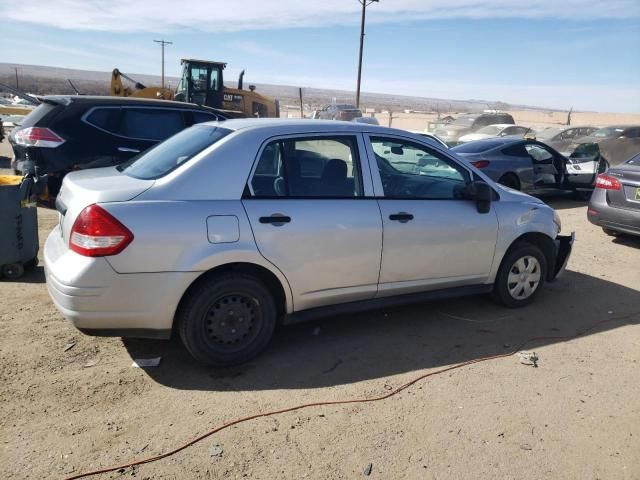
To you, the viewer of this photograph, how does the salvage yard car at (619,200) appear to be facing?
facing away from the viewer and to the right of the viewer

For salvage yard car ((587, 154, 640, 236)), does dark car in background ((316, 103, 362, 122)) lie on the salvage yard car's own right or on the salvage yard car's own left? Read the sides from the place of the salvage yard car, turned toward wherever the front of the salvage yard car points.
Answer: on the salvage yard car's own left

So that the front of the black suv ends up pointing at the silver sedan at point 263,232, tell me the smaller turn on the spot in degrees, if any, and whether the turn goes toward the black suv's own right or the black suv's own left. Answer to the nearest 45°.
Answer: approximately 135° to the black suv's own right

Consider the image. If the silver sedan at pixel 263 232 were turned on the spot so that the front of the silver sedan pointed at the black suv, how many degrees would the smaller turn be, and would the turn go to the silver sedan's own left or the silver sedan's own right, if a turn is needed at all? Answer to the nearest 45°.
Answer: approximately 90° to the silver sedan's own left

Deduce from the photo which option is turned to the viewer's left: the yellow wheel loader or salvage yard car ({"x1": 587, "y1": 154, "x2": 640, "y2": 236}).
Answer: the yellow wheel loader

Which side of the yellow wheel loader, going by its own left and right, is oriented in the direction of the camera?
left

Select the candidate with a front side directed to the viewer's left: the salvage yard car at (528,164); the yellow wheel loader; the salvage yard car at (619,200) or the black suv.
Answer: the yellow wheel loader

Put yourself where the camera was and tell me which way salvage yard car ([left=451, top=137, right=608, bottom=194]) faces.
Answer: facing away from the viewer and to the right of the viewer

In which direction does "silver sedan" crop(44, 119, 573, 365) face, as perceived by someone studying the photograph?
facing away from the viewer and to the right of the viewer

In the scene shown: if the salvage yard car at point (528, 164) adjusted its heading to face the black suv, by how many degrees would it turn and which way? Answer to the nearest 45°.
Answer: approximately 180°

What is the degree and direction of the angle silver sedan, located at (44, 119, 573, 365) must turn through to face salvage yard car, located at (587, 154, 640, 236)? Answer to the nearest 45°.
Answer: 0° — it already faces it

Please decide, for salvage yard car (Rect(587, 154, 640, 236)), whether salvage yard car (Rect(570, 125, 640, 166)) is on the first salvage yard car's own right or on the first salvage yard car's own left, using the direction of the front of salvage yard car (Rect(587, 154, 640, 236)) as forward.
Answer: on the first salvage yard car's own left

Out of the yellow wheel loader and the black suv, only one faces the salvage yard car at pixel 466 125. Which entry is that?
the black suv
